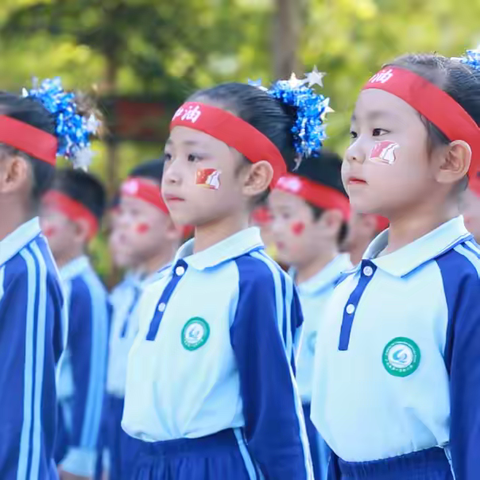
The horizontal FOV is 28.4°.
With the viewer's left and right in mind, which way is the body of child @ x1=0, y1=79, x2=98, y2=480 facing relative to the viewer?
facing to the left of the viewer

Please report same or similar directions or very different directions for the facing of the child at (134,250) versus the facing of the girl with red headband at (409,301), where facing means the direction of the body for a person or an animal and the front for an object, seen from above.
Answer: same or similar directions

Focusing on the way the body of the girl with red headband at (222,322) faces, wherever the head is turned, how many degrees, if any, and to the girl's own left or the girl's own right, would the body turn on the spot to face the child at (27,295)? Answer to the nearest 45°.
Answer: approximately 45° to the girl's own right

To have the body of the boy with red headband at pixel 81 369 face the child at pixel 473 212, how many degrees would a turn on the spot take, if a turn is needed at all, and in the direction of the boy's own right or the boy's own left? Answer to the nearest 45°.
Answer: approximately 135° to the boy's own left

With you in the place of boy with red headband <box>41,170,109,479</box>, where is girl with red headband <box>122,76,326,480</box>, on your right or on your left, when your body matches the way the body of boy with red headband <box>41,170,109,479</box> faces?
on your left

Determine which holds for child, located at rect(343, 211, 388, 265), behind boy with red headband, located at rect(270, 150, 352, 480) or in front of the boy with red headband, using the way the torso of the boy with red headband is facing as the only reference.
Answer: behind

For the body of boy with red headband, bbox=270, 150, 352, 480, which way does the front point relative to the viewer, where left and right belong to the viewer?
facing the viewer and to the left of the viewer

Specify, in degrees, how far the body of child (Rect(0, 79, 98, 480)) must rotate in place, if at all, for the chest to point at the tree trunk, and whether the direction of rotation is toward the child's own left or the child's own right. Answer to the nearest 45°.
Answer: approximately 135° to the child's own right

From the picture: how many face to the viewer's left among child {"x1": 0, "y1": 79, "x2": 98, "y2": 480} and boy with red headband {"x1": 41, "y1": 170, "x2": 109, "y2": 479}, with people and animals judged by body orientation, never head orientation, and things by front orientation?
2

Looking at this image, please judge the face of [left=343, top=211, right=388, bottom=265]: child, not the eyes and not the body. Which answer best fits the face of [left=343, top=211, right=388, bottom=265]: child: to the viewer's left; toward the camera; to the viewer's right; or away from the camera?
to the viewer's left

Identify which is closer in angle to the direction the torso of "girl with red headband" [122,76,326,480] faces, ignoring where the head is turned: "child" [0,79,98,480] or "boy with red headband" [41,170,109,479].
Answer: the child
